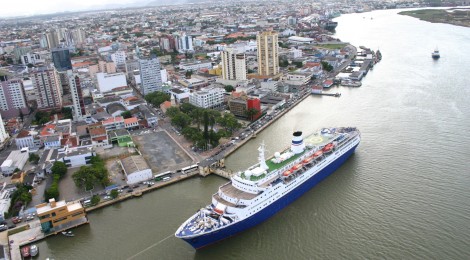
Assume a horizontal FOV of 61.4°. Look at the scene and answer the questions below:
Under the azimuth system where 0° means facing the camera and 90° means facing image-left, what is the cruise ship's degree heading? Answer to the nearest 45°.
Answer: approximately 45°

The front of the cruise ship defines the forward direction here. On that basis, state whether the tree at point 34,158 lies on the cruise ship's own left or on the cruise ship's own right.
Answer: on the cruise ship's own right

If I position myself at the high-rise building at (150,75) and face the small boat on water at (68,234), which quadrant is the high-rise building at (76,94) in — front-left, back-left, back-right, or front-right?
front-right

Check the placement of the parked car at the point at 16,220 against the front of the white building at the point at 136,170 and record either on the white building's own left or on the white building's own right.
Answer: on the white building's own right

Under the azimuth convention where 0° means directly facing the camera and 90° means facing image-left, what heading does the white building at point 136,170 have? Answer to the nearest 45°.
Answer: approximately 315°

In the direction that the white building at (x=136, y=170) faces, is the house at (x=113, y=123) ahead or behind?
behind

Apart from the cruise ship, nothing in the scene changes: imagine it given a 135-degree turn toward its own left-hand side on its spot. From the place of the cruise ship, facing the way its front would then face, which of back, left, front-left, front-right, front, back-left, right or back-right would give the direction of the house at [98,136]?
back-left

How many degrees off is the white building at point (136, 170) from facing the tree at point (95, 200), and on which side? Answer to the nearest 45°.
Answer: approximately 90° to its right

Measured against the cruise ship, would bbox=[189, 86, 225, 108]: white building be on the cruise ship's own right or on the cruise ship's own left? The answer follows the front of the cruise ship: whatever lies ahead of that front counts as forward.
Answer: on the cruise ship's own right

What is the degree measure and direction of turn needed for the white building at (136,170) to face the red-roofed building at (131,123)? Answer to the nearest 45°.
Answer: approximately 135° to its left

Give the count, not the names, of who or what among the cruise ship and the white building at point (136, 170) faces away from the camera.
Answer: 0

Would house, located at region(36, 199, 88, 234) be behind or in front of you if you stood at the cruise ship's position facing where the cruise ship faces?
in front

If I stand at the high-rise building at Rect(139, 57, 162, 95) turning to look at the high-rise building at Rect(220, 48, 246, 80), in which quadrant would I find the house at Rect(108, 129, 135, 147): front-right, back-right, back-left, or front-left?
back-right

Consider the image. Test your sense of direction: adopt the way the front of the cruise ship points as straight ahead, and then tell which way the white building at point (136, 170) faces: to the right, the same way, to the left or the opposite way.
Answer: to the left

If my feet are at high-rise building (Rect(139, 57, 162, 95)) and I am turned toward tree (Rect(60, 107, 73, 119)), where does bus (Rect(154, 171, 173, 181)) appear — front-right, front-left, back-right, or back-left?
front-left

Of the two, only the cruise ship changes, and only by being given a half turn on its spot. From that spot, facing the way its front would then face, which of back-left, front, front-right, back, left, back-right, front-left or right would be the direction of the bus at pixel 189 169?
left

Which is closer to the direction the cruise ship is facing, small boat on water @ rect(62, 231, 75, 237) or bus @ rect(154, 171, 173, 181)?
the small boat on water

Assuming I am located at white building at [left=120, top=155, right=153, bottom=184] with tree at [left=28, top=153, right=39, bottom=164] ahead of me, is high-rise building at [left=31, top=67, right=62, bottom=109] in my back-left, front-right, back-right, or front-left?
front-right
